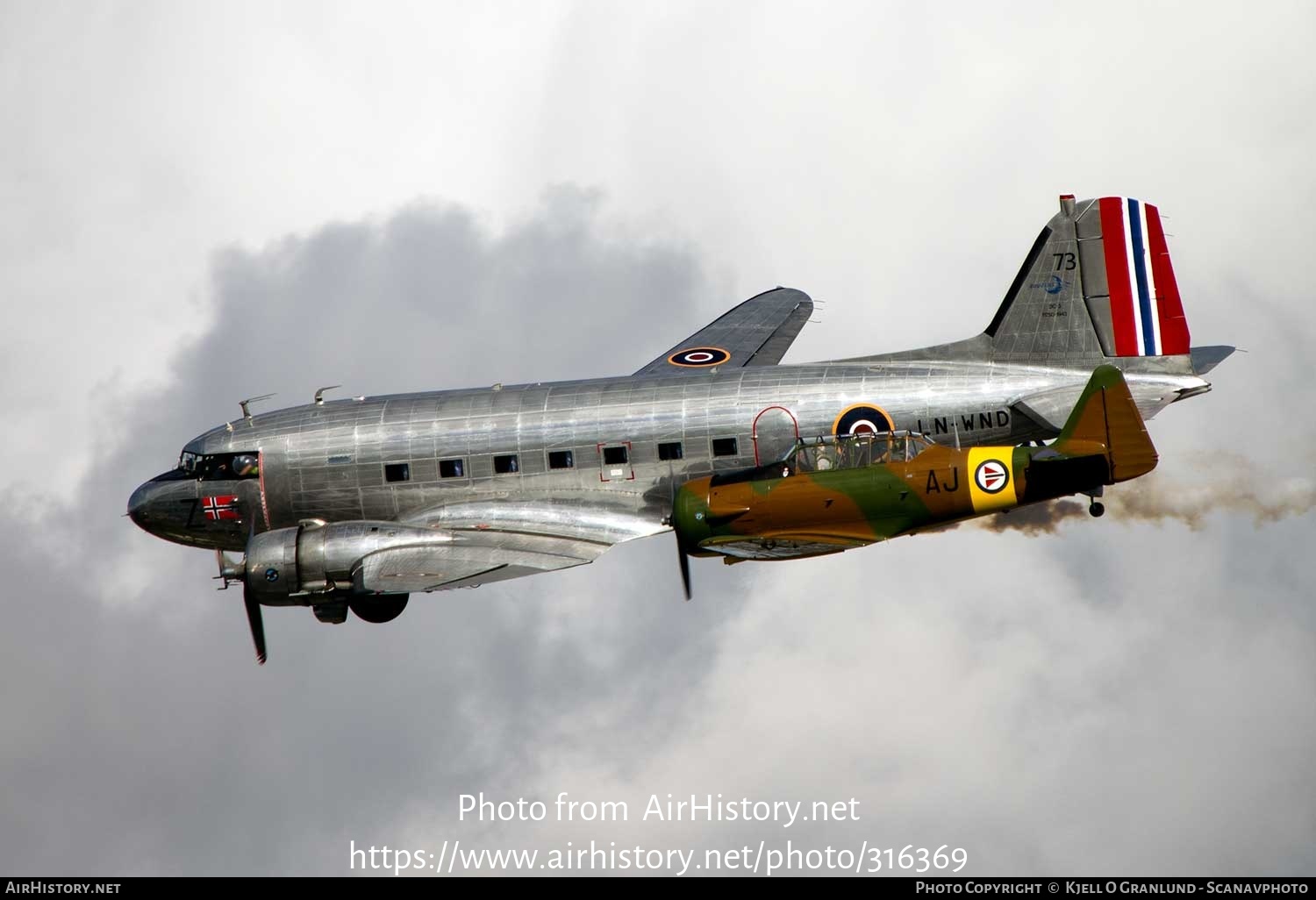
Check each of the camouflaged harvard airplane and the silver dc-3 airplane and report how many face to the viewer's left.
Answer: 2

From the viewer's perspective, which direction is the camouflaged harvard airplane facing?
to the viewer's left

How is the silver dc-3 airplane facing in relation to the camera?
to the viewer's left
